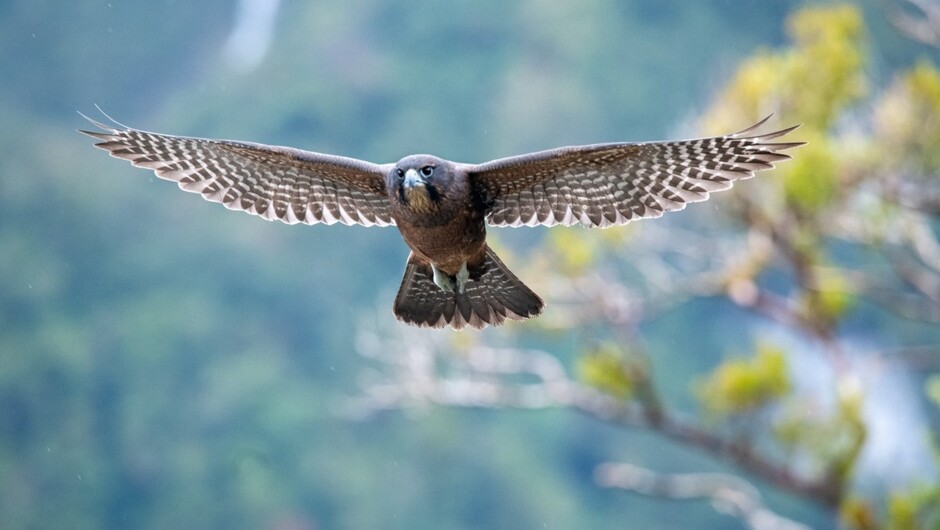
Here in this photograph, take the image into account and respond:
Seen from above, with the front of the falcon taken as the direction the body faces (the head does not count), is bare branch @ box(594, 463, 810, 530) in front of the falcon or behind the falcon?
behind

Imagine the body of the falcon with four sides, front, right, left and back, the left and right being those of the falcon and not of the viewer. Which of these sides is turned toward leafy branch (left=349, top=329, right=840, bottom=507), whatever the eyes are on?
back

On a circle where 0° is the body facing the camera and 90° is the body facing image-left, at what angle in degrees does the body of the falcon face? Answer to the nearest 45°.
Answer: approximately 0°
